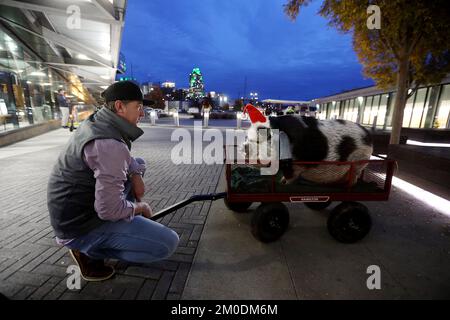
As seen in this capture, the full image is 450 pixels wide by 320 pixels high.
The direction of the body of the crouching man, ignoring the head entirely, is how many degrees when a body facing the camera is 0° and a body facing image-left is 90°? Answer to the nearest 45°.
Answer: approximately 270°

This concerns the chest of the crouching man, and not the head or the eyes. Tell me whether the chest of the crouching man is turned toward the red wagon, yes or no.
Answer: yes

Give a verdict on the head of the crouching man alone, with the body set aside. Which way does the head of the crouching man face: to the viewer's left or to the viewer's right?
to the viewer's right

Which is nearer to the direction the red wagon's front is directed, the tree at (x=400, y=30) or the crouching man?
the crouching man

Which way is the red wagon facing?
to the viewer's left

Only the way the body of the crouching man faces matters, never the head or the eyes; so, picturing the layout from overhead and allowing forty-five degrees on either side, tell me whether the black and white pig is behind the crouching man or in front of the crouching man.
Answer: in front

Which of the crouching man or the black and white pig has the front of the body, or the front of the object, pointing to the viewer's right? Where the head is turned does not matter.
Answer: the crouching man

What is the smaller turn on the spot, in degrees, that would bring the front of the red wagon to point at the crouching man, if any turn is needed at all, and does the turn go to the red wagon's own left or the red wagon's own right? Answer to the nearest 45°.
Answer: approximately 45° to the red wagon's own left

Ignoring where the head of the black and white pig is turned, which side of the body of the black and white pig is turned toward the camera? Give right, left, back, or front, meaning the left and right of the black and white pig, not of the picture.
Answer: left

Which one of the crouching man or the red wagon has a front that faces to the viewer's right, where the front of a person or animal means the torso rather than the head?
the crouching man

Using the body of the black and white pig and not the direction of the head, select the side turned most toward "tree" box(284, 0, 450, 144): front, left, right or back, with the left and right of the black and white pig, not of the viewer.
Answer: right
